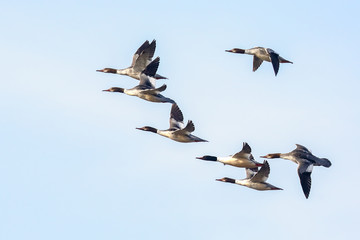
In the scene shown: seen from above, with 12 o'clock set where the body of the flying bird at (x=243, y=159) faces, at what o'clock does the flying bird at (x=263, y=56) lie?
the flying bird at (x=263, y=56) is roughly at 3 o'clock from the flying bird at (x=243, y=159).

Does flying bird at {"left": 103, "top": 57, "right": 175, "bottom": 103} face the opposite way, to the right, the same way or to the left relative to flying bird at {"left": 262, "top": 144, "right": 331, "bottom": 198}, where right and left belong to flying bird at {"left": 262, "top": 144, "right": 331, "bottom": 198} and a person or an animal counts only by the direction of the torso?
the same way

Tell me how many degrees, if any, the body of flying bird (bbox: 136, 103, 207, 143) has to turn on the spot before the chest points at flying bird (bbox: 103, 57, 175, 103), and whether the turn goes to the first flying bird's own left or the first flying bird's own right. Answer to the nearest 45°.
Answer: approximately 45° to the first flying bird's own right

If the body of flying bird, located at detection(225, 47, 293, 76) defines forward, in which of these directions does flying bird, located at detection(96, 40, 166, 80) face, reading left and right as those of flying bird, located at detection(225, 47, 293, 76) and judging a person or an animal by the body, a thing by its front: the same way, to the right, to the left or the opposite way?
the same way

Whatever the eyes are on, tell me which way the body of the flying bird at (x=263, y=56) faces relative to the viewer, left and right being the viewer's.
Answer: facing to the left of the viewer

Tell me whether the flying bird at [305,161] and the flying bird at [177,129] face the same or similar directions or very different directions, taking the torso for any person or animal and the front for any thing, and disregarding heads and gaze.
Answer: same or similar directions

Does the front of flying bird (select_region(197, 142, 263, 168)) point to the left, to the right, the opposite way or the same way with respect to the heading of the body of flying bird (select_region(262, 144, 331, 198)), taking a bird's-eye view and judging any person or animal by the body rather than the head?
the same way

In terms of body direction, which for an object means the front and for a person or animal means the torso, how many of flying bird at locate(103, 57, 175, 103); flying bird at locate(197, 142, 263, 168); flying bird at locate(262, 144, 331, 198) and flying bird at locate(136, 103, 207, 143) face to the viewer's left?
4

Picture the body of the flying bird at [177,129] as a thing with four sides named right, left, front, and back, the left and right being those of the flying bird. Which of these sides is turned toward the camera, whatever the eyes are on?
left

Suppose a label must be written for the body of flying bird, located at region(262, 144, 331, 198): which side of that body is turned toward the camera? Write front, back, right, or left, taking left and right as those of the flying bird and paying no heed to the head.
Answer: left

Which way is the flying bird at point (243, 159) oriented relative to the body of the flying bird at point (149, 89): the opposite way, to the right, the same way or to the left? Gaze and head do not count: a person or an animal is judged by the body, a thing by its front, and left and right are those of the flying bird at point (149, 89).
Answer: the same way

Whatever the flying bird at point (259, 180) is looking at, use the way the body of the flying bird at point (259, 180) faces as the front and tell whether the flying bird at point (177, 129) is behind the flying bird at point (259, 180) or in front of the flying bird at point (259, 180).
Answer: in front

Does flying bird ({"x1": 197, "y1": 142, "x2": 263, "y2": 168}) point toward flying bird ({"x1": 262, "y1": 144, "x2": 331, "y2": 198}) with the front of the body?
no

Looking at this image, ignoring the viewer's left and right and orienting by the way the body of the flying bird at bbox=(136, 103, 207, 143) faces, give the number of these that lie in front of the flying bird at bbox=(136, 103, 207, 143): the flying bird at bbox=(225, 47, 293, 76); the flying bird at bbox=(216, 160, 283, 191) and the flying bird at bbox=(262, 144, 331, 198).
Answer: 0

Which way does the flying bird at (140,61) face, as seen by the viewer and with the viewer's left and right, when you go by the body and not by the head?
facing to the left of the viewer

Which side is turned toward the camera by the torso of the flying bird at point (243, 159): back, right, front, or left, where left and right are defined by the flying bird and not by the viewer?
left

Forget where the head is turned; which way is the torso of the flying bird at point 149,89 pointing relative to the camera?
to the viewer's left

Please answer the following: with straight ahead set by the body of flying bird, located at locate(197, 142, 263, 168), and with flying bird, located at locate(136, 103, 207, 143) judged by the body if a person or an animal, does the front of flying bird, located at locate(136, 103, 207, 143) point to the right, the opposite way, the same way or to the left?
the same way

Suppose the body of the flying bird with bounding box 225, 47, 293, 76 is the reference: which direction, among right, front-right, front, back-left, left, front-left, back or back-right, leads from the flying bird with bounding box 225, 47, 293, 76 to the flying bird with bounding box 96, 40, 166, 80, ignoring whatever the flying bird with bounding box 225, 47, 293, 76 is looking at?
front
